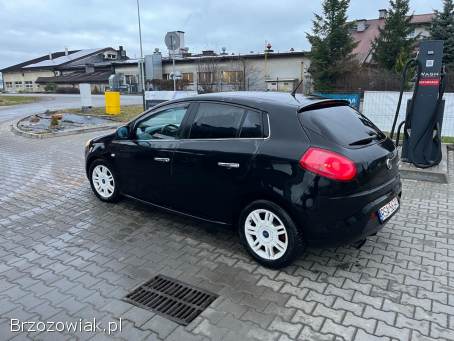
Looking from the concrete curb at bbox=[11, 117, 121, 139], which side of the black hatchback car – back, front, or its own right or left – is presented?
front

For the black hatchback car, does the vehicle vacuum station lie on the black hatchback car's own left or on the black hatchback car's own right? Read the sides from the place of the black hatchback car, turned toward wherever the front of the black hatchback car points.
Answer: on the black hatchback car's own right

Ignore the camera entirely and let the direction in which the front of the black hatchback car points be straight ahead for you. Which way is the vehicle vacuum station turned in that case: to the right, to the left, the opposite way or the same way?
to the left

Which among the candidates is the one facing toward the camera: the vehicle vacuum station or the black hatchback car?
the vehicle vacuum station

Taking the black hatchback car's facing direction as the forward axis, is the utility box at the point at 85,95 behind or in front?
in front

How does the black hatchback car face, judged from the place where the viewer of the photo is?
facing away from the viewer and to the left of the viewer

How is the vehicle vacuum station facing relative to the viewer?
toward the camera

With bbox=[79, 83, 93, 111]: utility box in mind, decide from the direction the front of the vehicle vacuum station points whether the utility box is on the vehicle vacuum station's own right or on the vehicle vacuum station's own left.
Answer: on the vehicle vacuum station's own right

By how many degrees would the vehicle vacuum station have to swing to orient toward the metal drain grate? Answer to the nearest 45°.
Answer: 0° — it already faces it

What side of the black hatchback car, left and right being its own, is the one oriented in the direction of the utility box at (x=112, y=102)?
front

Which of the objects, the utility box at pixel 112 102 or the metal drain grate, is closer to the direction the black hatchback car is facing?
the utility box

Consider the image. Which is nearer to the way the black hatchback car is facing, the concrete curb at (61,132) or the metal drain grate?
the concrete curb

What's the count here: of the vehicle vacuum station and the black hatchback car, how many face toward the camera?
1

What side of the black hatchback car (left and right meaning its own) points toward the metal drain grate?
left

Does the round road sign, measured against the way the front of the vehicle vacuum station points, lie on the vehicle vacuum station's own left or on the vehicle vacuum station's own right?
on the vehicle vacuum station's own right

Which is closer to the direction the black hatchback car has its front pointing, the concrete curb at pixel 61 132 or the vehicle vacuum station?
the concrete curb
